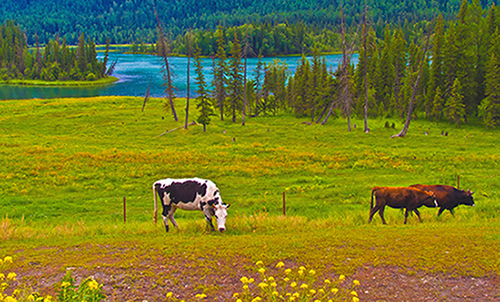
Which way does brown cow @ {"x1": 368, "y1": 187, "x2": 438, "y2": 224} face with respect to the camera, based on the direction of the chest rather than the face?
to the viewer's right

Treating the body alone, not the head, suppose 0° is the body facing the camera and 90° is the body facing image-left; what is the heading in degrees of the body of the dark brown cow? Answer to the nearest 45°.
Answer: approximately 270°

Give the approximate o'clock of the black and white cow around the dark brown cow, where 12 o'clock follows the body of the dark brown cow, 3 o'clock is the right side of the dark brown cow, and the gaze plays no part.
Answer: The black and white cow is roughly at 5 o'clock from the dark brown cow.

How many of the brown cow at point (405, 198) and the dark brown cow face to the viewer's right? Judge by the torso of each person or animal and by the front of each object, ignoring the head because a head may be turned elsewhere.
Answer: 2

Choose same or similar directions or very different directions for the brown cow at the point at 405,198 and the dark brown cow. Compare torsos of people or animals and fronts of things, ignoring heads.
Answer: same or similar directions

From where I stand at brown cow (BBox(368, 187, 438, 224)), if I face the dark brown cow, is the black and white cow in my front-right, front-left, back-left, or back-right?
back-left

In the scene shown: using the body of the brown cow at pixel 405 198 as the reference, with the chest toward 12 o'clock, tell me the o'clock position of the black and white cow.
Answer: The black and white cow is roughly at 5 o'clock from the brown cow.

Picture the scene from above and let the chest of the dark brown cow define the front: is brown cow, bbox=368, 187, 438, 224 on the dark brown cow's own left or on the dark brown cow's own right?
on the dark brown cow's own right

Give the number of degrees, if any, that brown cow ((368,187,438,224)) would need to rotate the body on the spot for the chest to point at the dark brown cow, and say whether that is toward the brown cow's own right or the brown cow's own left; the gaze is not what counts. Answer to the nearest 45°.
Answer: approximately 45° to the brown cow's own left

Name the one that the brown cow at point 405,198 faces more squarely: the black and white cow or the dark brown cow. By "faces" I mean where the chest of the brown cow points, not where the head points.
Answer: the dark brown cow

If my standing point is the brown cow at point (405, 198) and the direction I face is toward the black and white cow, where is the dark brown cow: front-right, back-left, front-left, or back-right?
back-right
